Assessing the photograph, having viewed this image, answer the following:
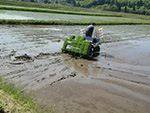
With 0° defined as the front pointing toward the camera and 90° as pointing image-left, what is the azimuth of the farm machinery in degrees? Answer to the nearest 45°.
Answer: approximately 225°
